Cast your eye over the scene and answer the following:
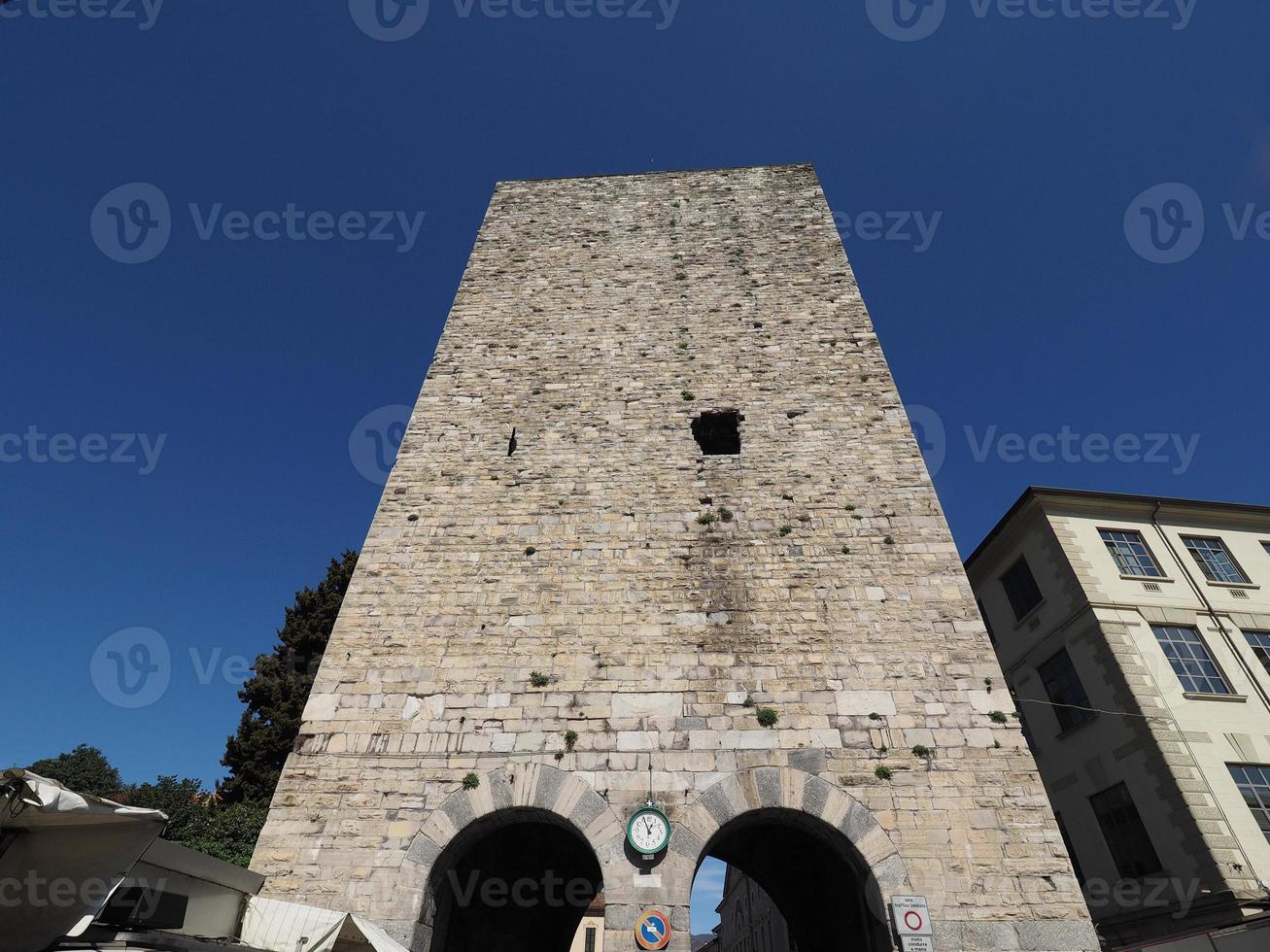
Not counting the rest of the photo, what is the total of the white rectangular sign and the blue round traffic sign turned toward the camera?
2

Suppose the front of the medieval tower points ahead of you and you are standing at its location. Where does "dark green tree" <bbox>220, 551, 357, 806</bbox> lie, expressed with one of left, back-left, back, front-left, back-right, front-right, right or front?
back-right

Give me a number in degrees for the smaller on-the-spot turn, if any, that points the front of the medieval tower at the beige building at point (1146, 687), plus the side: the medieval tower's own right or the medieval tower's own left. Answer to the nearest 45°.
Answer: approximately 135° to the medieval tower's own left

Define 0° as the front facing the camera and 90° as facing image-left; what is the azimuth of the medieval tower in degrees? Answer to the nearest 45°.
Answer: approximately 0°

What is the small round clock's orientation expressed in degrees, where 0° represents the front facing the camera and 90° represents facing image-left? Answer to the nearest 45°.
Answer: approximately 0°

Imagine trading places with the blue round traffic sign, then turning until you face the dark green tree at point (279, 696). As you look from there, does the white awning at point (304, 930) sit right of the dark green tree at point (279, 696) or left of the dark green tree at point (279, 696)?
left
